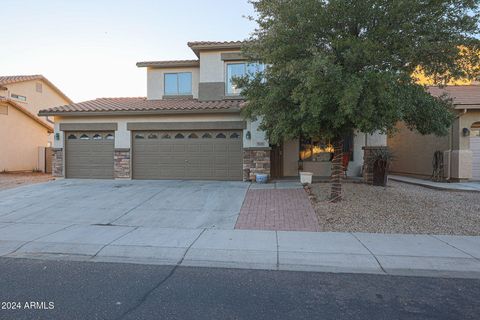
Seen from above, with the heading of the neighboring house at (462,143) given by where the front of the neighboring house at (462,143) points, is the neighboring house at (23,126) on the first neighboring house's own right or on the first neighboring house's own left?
on the first neighboring house's own right

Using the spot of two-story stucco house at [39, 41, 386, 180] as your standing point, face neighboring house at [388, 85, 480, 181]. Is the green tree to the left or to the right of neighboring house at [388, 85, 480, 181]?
right

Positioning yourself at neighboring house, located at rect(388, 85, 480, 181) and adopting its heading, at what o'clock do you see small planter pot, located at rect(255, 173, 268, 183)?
The small planter pot is roughly at 2 o'clock from the neighboring house.

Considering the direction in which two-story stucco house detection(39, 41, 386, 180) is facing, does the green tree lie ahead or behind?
ahead

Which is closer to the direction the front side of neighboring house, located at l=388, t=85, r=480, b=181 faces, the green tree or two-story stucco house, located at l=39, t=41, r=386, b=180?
the green tree

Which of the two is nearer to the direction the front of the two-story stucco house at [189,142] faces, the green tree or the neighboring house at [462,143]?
the green tree

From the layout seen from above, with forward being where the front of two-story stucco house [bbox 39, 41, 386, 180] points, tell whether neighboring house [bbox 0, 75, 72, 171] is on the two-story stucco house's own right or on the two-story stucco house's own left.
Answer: on the two-story stucco house's own right

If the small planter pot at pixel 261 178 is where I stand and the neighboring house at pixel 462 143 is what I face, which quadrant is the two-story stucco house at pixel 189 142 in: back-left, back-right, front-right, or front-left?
back-left

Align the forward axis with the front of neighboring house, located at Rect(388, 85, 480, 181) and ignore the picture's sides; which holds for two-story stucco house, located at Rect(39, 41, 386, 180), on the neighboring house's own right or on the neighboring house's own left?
on the neighboring house's own right

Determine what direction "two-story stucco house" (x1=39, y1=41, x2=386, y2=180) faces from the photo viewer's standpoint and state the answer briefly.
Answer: facing the viewer

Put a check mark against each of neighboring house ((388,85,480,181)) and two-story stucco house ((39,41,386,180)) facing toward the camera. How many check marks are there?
2
